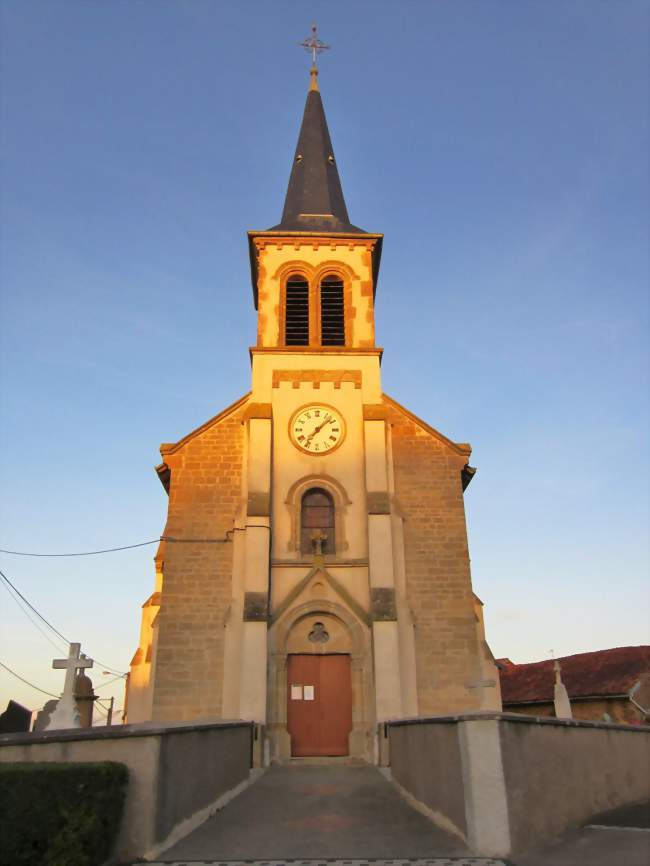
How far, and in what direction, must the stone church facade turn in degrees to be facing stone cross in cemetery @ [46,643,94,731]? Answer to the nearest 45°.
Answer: approximately 45° to its right

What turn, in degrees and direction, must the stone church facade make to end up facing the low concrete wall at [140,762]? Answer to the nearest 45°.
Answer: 0° — it already faces it

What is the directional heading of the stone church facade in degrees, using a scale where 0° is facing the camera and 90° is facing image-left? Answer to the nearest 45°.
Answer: approximately 0°

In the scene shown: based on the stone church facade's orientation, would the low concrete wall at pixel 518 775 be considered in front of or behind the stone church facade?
in front

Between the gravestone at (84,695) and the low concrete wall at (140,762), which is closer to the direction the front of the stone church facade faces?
the low concrete wall

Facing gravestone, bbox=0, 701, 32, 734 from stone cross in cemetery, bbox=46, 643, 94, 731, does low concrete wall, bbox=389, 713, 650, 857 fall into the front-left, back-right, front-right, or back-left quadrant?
back-left

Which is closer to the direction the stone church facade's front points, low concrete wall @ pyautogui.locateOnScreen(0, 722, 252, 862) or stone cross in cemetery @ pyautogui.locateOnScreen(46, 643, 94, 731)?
the low concrete wall

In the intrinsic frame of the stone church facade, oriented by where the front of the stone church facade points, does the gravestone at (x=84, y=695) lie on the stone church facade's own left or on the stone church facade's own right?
on the stone church facade's own right

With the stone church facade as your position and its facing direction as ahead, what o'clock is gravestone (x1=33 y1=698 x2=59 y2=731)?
The gravestone is roughly at 2 o'clock from the stone church facade.

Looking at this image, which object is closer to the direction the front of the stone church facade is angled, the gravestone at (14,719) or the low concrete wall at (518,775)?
the low concrete wall

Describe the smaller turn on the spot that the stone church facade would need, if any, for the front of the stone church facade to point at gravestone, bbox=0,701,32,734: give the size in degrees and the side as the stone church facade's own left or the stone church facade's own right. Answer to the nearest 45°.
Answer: approximately 45° to the stone church facade's own right
